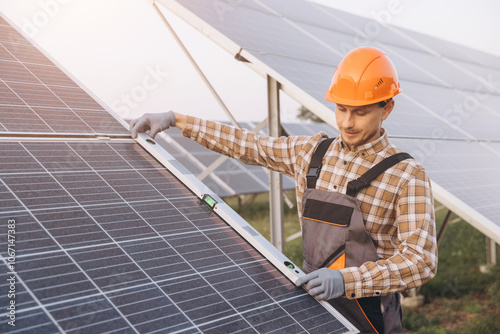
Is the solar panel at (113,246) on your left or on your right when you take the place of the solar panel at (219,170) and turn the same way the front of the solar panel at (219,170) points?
on your right

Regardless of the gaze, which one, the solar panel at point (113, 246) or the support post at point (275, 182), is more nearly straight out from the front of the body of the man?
the solar panel

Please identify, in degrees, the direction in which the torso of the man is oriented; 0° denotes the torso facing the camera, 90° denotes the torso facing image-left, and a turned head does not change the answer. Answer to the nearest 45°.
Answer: approximately 45°

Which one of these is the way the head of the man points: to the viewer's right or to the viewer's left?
to the viewer's left

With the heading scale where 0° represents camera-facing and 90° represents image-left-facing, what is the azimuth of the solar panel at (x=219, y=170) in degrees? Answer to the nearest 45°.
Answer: approximately 315°
